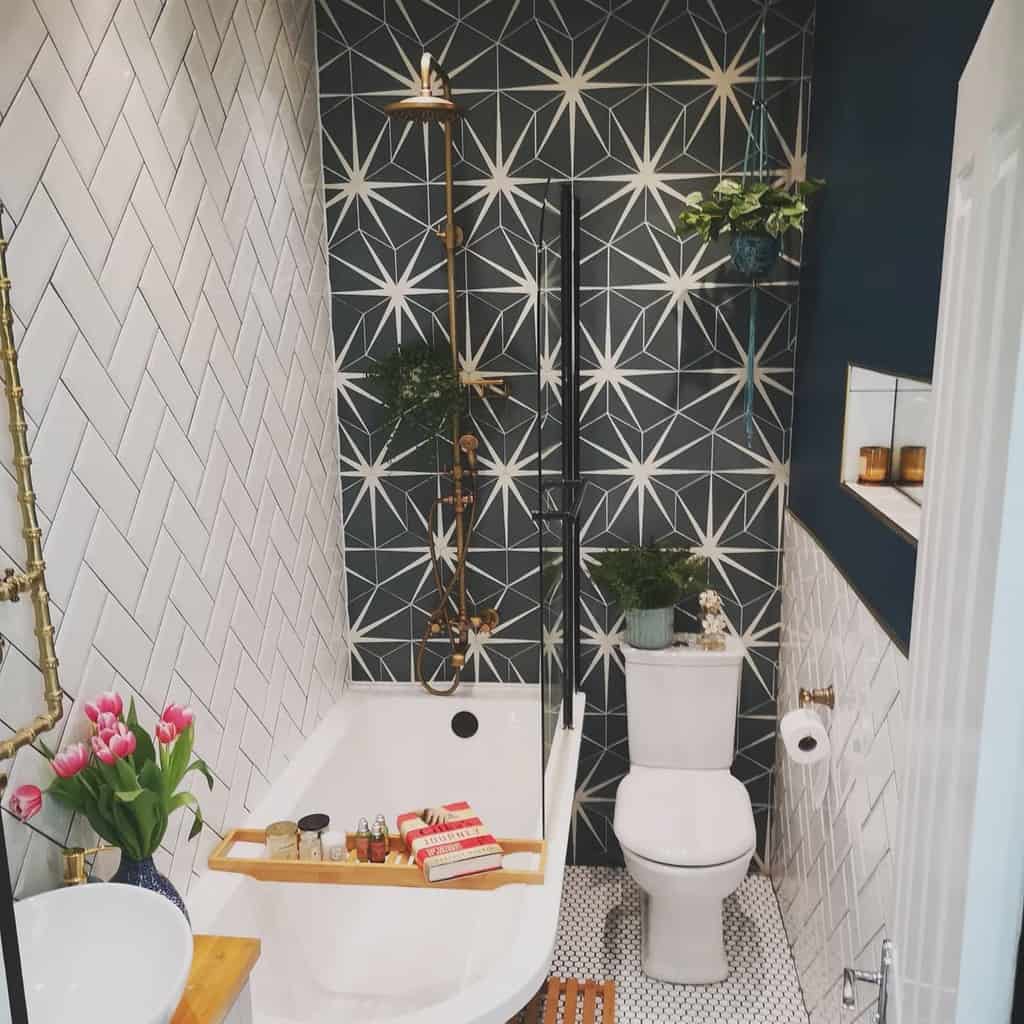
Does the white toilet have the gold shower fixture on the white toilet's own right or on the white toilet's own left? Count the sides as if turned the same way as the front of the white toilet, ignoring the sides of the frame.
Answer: on the white toilet's own right

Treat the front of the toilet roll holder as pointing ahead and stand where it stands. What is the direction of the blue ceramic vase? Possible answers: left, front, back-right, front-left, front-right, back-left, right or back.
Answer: front-left

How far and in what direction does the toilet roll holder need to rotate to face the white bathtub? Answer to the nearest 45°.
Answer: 0° — it already faces it

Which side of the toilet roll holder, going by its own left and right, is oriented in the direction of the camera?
left

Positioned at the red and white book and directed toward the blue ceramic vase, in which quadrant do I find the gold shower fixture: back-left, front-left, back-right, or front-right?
back-right
